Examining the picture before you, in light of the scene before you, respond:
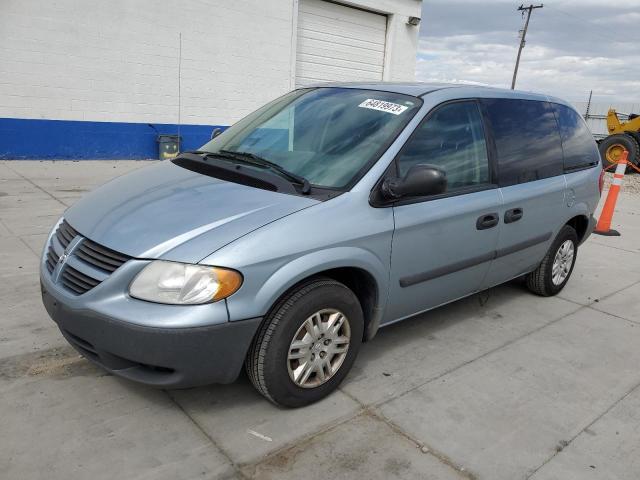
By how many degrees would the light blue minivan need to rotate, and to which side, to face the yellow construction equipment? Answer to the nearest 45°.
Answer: approximately 180°

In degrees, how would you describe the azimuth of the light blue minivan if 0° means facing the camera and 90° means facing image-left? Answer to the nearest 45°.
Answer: approximately 45°

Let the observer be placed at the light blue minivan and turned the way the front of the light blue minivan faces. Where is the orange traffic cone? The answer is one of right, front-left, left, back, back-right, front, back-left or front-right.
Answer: back
